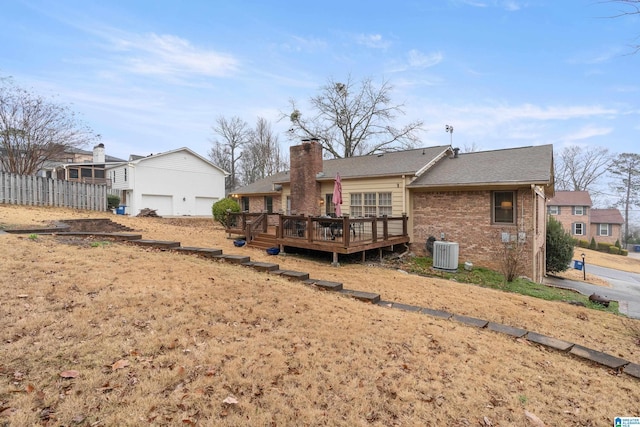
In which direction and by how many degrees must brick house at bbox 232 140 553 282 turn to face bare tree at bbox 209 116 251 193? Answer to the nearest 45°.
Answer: approximately 45° to its left

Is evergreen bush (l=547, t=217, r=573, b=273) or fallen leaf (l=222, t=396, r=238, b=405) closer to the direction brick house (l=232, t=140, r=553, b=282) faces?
the evergreen bush

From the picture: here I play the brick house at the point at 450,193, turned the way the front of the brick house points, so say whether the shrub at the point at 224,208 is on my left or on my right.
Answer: on my left

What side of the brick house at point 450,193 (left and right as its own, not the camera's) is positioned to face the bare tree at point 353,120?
front

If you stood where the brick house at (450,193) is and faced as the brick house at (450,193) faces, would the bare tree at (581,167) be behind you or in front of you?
in front

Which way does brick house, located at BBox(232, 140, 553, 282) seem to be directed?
away from the camera

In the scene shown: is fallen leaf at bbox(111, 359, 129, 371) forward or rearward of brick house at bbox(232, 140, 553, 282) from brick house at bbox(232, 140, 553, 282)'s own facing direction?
rearward

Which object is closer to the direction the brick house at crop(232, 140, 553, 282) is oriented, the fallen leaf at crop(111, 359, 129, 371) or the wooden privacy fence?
the wooden privacy fence

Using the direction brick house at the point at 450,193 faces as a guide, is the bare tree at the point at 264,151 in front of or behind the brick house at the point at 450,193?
in front
